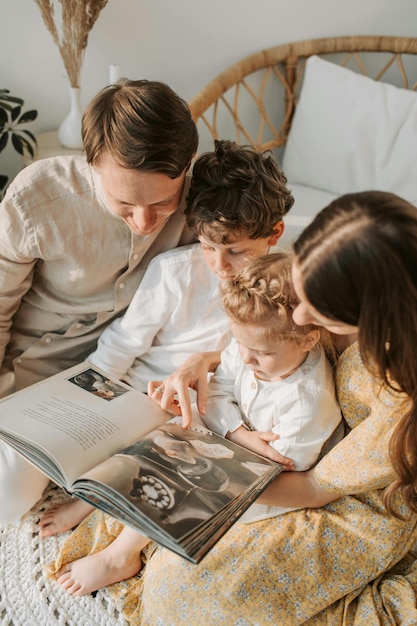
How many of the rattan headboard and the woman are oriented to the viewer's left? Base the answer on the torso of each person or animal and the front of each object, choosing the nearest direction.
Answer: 1

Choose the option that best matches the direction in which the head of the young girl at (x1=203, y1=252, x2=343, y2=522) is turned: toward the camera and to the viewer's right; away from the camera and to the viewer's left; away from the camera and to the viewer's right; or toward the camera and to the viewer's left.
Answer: toward the camera and to the viewer's left

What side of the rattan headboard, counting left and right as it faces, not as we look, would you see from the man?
front

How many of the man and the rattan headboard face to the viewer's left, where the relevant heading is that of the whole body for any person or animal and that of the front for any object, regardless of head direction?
0

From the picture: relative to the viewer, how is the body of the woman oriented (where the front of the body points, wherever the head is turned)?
to the viewer's left

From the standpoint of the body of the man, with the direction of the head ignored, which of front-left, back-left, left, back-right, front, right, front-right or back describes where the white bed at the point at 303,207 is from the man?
left

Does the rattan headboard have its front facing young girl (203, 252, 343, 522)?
yes

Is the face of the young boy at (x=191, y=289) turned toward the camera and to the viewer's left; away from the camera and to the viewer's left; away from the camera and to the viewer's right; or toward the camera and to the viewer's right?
toward the camera and to the viewer's left
